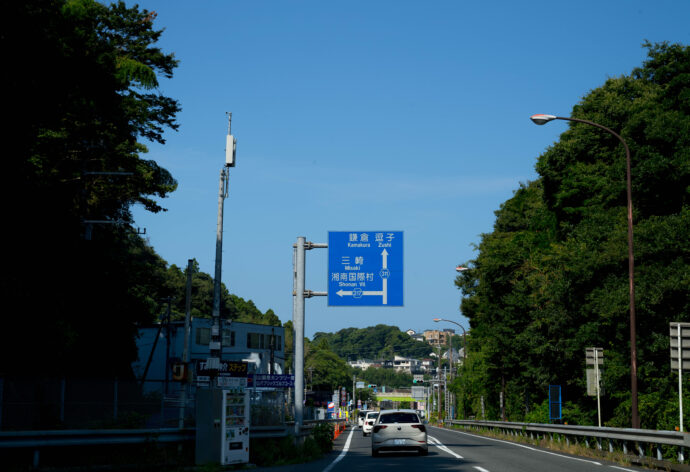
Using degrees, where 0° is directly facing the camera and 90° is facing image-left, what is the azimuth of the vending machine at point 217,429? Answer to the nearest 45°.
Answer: approximately 315°

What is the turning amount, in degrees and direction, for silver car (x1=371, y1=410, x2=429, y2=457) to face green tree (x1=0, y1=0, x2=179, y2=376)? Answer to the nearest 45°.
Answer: approximately 90° to its left

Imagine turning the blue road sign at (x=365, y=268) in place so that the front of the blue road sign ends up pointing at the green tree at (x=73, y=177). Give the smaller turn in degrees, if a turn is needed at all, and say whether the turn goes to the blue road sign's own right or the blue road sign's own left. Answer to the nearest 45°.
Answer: approximately 90° to the blue road sign's own right

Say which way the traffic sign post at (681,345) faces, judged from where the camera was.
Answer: facing away from the viewer

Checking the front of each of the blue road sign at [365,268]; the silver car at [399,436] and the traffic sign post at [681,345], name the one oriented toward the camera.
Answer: the blue road sign

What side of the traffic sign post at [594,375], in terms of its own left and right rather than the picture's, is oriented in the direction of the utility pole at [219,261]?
left

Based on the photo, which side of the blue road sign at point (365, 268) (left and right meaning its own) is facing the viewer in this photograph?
front
